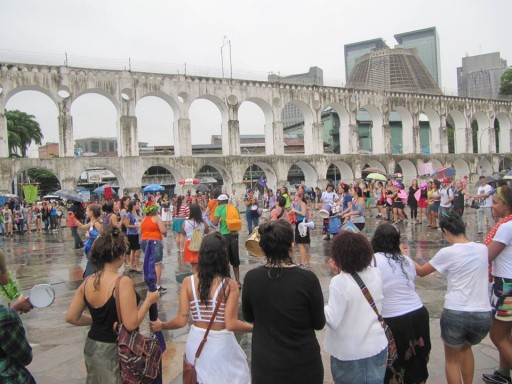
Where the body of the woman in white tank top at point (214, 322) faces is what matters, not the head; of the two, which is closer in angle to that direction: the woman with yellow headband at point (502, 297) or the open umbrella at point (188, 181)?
the open umbrella

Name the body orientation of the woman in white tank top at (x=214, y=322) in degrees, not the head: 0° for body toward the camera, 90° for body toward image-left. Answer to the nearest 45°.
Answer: approximately 180°

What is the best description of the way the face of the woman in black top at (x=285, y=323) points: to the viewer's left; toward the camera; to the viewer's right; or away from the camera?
away from the camera

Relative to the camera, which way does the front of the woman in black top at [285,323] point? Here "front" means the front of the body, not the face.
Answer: away from the camera

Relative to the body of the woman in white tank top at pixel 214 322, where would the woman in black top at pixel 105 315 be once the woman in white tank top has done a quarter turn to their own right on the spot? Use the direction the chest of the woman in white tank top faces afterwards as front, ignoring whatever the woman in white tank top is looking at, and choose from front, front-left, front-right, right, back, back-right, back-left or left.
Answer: back

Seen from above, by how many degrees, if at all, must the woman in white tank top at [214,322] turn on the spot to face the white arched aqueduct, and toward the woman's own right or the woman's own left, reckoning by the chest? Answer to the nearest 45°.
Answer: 0° — they already face it

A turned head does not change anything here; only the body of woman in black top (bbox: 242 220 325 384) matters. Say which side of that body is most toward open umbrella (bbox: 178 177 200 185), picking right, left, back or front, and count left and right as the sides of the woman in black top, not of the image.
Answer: front
